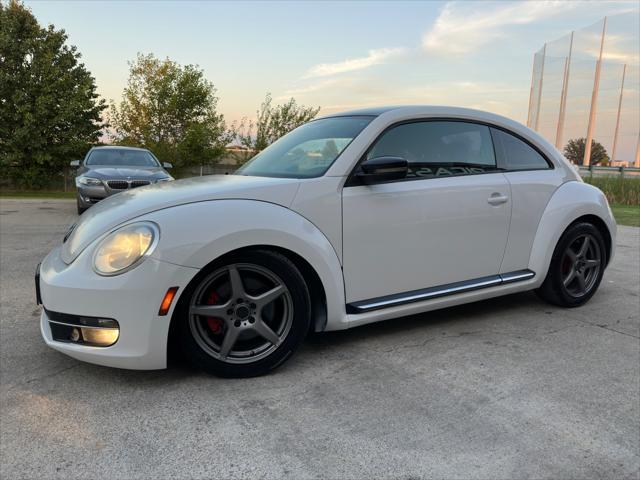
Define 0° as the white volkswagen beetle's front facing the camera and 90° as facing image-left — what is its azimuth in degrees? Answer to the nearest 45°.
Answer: approximately 45°

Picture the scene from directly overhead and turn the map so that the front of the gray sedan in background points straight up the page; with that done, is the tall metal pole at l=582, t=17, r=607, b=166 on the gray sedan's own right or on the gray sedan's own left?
on the gray sedan's own left

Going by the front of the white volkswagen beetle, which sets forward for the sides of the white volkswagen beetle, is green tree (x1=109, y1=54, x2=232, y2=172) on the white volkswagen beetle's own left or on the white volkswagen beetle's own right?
on the white volkswagen beetle's own right

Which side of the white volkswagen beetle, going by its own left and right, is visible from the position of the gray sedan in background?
right

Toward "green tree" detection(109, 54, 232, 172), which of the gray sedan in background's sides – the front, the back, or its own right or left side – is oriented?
back

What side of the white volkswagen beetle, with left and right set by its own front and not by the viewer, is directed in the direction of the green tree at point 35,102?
right

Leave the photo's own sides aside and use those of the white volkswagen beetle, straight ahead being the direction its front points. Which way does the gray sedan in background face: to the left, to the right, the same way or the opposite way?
to the left

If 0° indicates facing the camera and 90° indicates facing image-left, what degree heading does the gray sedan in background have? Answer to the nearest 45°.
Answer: approximately 0°

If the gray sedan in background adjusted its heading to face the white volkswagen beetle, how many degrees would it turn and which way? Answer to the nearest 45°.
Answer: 0° — it already faces it
